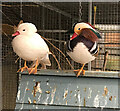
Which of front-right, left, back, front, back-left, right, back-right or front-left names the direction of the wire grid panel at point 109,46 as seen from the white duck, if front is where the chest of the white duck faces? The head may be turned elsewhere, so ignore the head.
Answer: back

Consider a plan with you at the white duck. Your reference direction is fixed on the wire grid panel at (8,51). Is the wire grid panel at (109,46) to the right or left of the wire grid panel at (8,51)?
right

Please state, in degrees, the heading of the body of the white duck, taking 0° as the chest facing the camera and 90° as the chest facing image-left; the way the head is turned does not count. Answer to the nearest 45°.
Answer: approximately 45°
